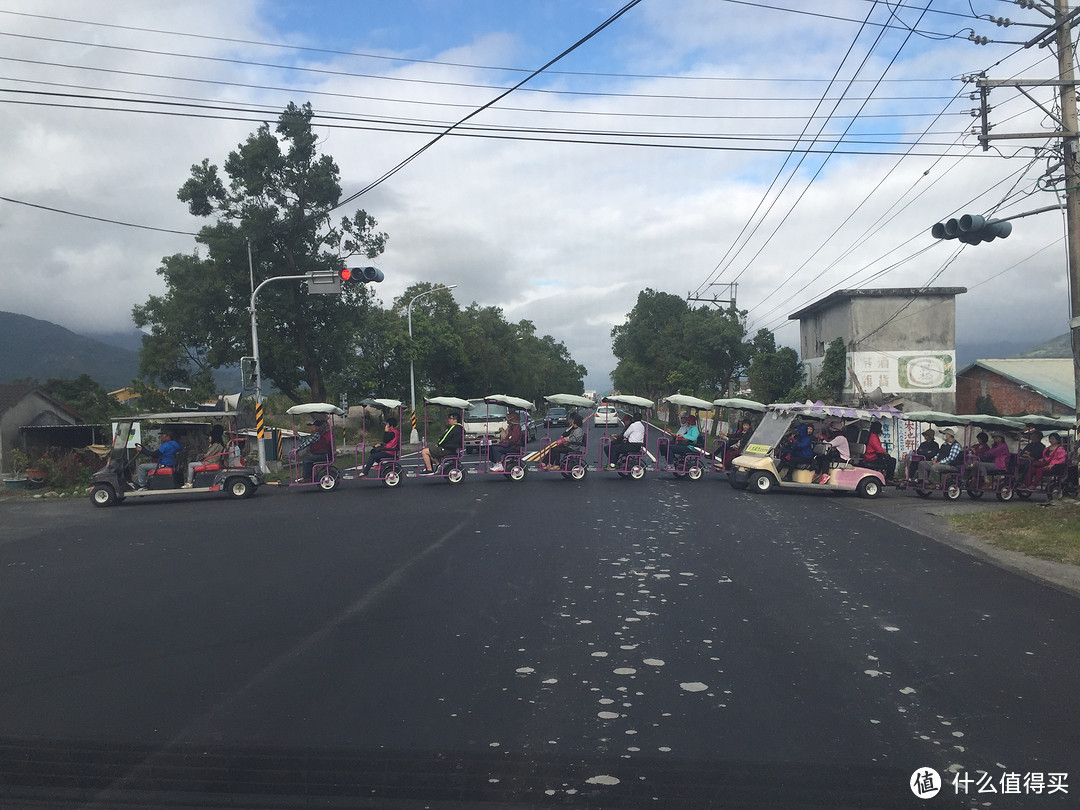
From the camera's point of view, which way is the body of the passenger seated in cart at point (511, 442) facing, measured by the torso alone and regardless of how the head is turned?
to the viewer's left

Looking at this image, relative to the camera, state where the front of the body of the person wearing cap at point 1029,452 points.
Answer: to the viewer's left

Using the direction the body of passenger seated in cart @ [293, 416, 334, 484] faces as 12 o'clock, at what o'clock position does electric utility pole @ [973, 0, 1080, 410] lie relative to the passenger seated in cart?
The electric utility pole is roughly at 7 o'clock from the passenger seated in cart.

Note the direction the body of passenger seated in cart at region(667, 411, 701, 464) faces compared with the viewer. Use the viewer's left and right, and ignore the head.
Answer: facing to the left of the viewer

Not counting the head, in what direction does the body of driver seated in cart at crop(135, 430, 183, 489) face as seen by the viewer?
to the viewer's left

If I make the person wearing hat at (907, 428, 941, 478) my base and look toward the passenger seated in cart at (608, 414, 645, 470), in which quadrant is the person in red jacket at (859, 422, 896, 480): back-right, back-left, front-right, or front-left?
front-left

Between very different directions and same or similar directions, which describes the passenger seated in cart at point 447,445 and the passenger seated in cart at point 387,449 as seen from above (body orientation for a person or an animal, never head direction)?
same or similar directions

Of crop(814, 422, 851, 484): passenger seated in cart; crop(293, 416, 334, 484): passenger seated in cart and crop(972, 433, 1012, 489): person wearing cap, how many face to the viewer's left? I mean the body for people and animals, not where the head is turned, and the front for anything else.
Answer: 3

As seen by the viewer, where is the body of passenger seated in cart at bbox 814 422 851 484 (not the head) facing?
to the viewer's left

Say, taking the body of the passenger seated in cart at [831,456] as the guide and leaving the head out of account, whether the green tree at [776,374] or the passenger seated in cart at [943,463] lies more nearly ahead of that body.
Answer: the green tree

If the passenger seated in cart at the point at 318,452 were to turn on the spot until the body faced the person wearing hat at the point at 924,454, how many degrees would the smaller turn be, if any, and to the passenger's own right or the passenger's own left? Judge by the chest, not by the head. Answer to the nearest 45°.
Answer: approximately 180°

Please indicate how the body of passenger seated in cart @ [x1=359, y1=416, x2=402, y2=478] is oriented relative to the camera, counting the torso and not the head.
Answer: to the viewer's left

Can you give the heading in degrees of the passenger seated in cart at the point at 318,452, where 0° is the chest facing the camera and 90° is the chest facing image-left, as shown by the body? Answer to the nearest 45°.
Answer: approximately 90°
